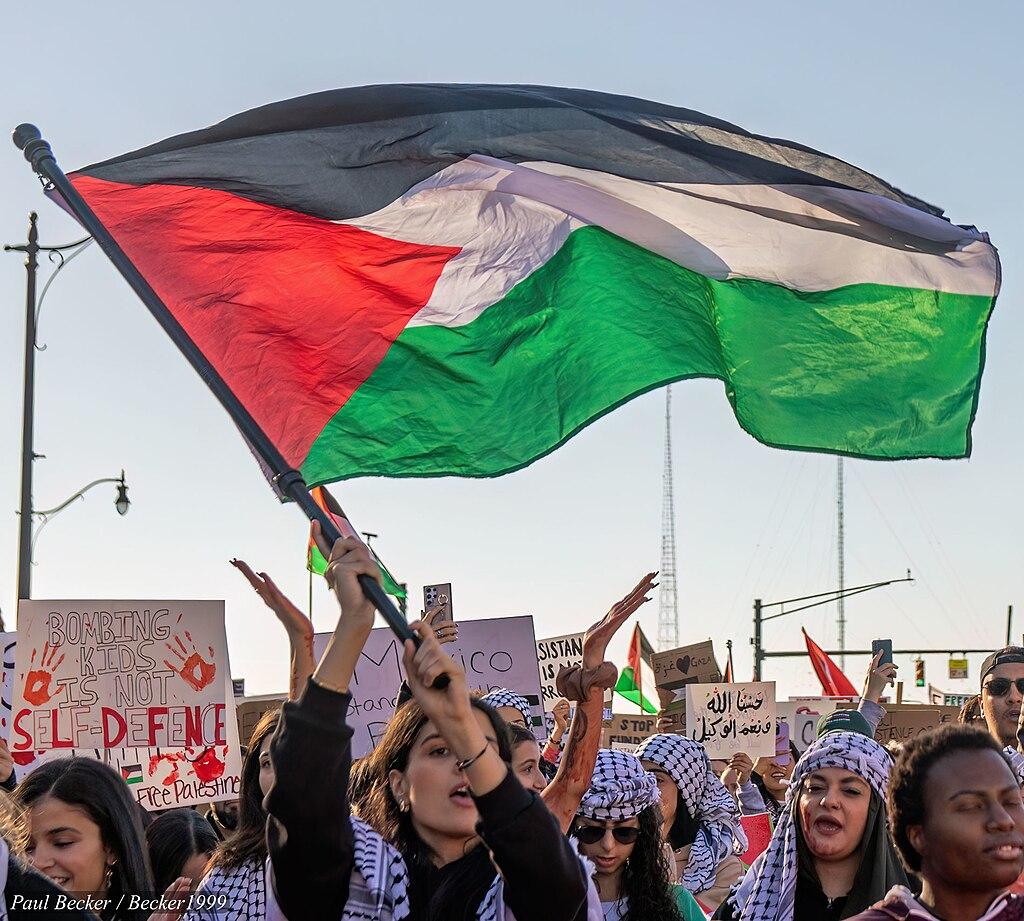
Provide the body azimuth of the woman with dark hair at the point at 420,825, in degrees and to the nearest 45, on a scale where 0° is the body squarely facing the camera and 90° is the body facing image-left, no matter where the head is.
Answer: approximately 315°

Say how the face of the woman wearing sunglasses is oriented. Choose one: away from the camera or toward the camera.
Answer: toward the camera

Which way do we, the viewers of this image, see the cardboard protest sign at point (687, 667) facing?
facing the viewer

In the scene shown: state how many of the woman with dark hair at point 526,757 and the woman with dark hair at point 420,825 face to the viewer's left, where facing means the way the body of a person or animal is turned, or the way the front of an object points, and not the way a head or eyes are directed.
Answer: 0

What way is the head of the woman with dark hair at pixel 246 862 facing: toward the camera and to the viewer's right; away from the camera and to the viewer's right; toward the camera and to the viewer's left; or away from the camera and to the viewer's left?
toward the camera and to the viewer's right

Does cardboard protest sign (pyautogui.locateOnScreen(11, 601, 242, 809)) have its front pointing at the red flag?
no

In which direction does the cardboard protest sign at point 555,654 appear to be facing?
toward the camera

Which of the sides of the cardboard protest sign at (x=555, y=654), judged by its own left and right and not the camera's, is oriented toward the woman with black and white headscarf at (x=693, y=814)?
front

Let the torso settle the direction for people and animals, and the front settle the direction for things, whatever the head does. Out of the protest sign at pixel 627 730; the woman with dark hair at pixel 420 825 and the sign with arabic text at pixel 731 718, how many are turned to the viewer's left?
0

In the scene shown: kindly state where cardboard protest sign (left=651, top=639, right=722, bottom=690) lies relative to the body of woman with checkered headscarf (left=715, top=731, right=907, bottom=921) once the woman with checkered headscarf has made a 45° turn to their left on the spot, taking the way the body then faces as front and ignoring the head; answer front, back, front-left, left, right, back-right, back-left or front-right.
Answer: back-left

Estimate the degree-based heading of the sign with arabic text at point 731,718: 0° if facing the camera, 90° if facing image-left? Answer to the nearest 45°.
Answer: approximately 0°

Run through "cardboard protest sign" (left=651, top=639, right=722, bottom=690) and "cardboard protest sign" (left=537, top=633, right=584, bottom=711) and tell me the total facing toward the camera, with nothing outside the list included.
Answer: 2

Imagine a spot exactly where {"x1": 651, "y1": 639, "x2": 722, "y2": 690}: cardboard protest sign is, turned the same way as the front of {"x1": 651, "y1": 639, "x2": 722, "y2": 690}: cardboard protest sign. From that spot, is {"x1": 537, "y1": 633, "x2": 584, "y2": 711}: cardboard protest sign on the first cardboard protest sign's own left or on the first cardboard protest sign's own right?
on the first cardboard protest sign's own right
